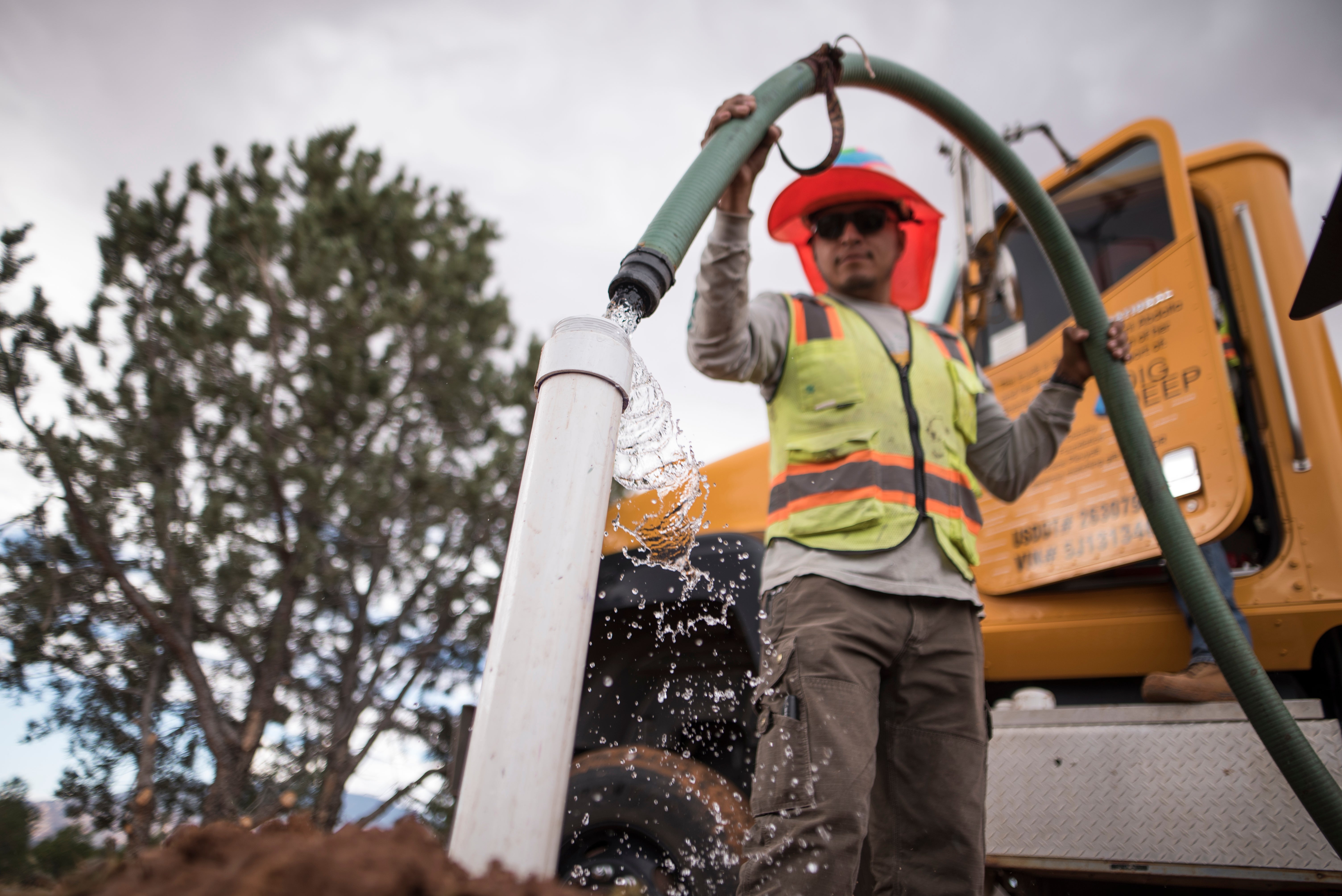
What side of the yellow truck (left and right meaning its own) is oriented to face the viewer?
left

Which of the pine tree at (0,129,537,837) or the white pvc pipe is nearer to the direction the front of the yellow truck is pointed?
the pine tree

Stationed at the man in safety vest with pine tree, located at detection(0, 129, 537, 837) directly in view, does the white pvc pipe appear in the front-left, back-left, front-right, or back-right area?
back-left

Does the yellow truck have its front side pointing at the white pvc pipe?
no

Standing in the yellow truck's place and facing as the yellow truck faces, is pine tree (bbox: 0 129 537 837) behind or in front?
in front

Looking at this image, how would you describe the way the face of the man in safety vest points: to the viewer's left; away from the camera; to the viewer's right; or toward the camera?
toward the camera

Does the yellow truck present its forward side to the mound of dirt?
no
